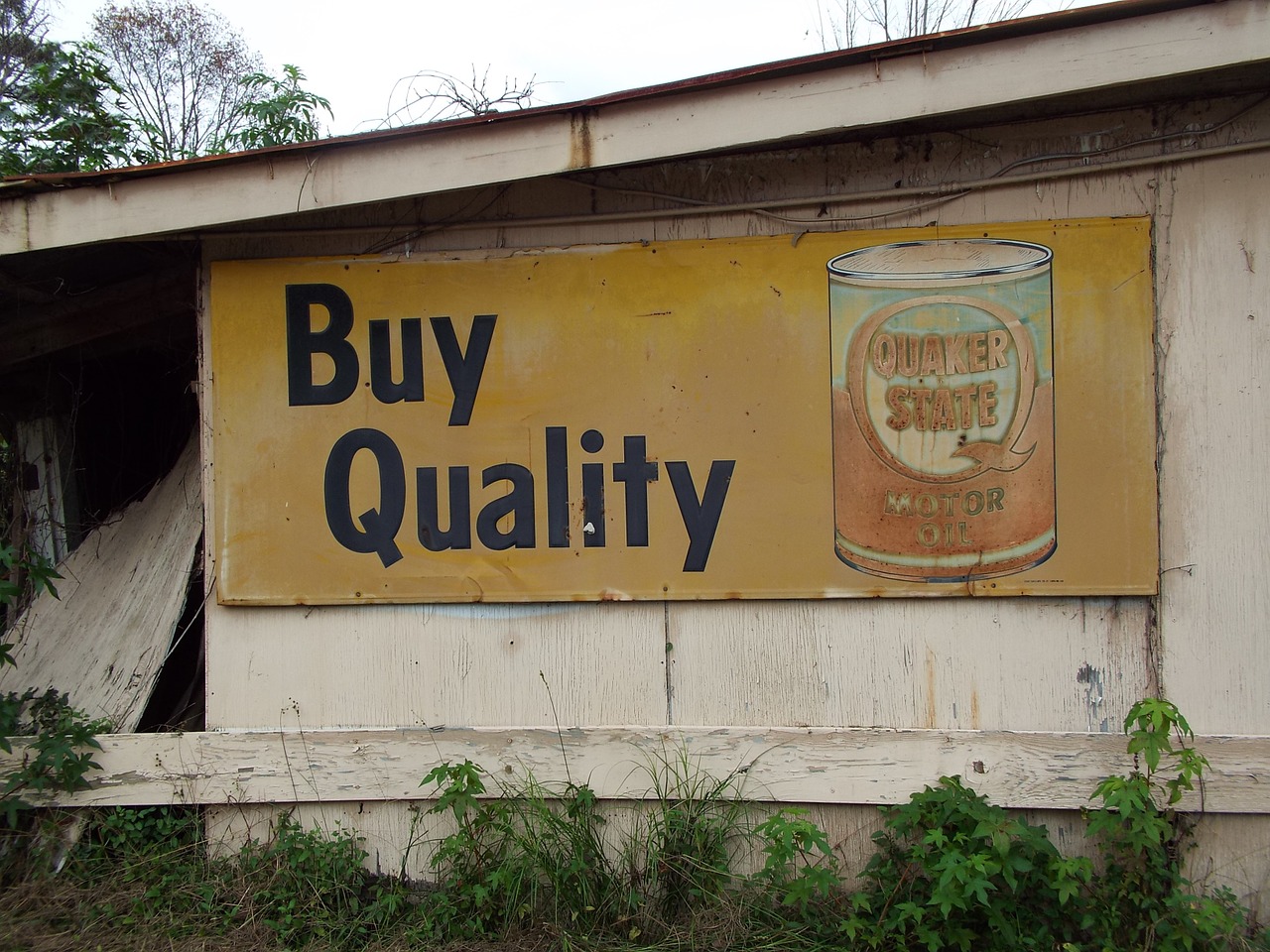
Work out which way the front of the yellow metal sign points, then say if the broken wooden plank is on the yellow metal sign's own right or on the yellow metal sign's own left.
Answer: on the yellow metal sign's own right

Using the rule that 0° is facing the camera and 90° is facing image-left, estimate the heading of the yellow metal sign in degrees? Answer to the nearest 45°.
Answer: approximately 0°

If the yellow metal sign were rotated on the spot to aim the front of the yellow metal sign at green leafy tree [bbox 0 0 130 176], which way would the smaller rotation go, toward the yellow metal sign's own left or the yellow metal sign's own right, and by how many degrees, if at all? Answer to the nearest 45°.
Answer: approximately 135° to the yellow metal sign's own right
